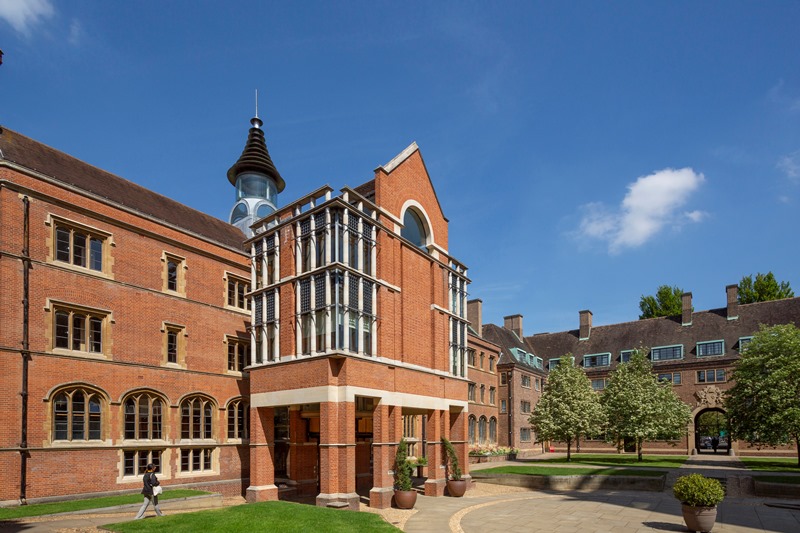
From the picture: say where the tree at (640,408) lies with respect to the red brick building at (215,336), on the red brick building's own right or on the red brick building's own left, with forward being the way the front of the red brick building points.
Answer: on the red brick building's own left

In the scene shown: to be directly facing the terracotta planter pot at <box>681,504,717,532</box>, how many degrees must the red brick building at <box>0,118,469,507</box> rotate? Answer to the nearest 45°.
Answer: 0° — it already faces it

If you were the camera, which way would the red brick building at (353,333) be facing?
facing the viewer and to the right of the viewer

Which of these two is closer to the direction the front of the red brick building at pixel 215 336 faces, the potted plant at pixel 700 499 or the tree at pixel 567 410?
the potted plant
